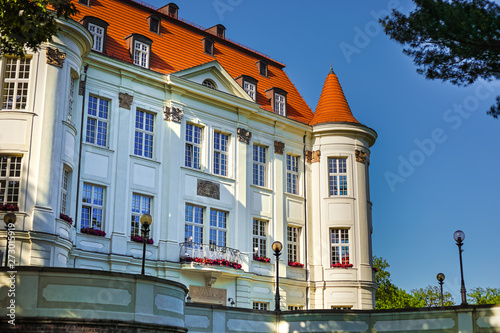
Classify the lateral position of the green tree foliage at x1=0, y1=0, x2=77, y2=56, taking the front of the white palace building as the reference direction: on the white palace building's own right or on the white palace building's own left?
on the white palace building's own right

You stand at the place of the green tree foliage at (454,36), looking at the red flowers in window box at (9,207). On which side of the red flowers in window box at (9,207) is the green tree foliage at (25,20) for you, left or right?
left

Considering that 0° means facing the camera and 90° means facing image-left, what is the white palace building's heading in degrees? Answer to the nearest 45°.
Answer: approximately 315°

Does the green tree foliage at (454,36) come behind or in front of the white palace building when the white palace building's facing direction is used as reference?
in front
